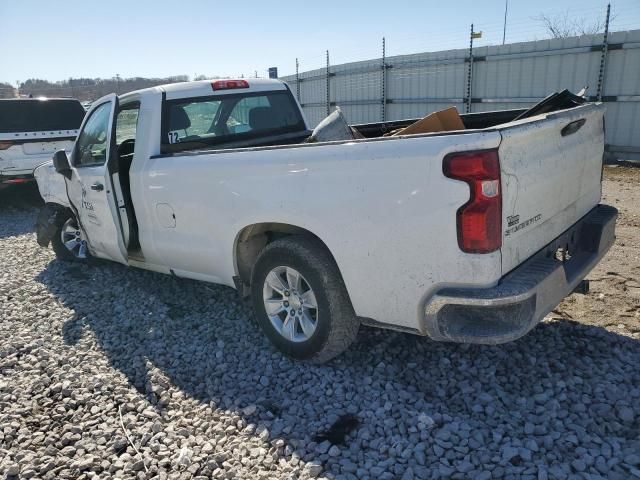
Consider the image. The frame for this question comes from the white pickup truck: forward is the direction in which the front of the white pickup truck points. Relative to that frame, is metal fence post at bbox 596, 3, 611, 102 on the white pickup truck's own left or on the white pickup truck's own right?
on the white pickup truck's own right

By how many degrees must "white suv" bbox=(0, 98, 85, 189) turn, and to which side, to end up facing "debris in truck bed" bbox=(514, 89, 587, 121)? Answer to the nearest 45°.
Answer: approximately 135° to its right

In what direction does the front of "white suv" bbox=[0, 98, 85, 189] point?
away from the camera

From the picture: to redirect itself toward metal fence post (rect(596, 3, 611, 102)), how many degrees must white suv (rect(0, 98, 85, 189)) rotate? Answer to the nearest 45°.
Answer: approximately 90° to its right

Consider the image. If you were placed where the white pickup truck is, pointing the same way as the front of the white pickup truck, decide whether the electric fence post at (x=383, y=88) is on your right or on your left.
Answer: on your right

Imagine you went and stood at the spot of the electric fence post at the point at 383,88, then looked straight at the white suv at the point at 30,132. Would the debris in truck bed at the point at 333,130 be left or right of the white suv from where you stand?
left

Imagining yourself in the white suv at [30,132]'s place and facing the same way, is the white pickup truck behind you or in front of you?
behind

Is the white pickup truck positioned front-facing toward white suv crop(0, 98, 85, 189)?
yes

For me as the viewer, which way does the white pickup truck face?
facing away from the viewer and to the left of the viewer
